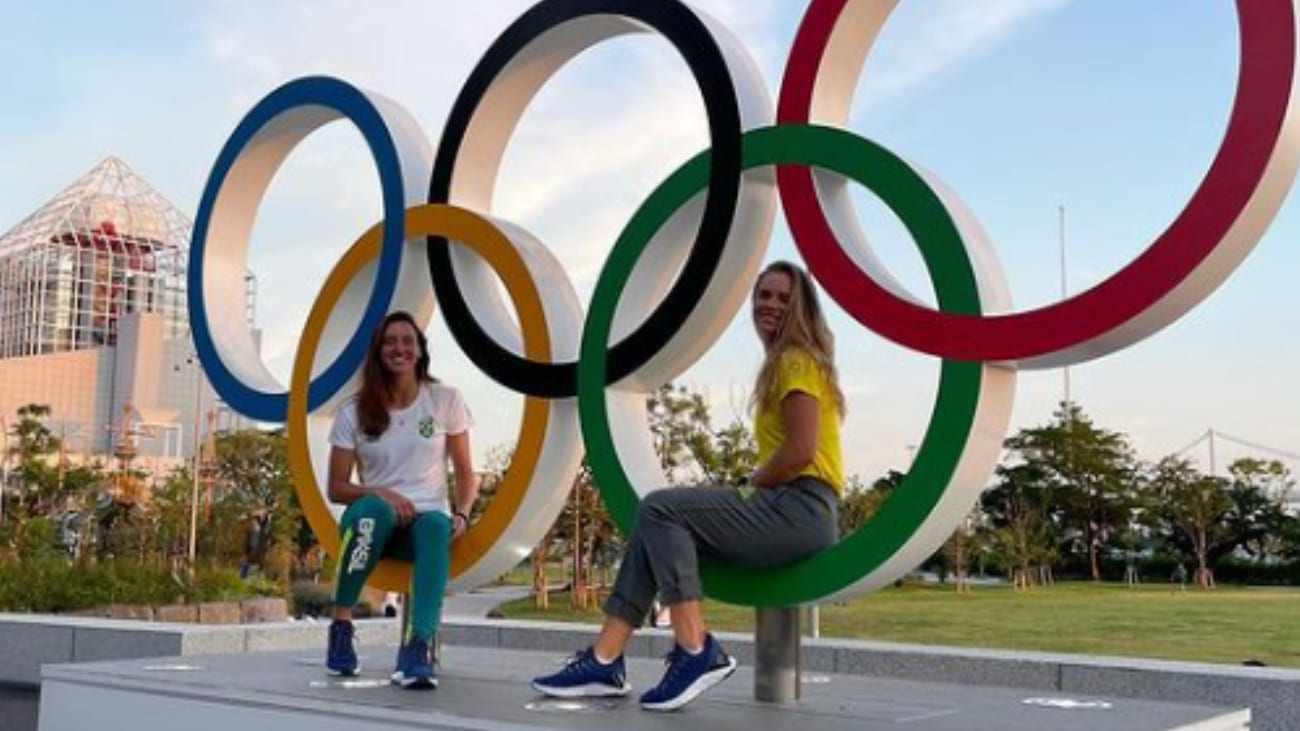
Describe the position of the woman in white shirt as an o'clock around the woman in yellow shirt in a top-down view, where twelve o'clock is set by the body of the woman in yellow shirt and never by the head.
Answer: The woman in white shirt is roughly at 1 o'clock from the woman in yellow shirt.

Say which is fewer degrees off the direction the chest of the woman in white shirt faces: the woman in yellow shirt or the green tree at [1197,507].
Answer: the woman in yellow shirt

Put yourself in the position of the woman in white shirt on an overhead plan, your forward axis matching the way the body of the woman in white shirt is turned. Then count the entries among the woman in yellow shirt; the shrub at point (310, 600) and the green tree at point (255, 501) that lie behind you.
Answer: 2

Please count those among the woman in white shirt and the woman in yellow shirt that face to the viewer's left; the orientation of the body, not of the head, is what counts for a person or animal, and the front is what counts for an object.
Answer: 1

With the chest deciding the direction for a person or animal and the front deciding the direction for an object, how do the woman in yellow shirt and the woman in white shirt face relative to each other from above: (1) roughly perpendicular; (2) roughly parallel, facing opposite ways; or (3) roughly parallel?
roughly perpendicular

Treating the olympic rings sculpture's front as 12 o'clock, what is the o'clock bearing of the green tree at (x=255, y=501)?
The green tree is roughly at 4 o'clock from the olympic rings sculpture.

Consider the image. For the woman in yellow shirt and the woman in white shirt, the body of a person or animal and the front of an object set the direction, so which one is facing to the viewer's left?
the woman in yellow shirt

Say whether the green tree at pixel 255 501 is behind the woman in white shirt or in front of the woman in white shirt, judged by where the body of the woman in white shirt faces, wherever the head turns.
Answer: behind

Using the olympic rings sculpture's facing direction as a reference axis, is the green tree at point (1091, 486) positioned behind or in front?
behind

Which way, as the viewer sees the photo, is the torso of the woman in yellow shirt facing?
to the viewer's left
